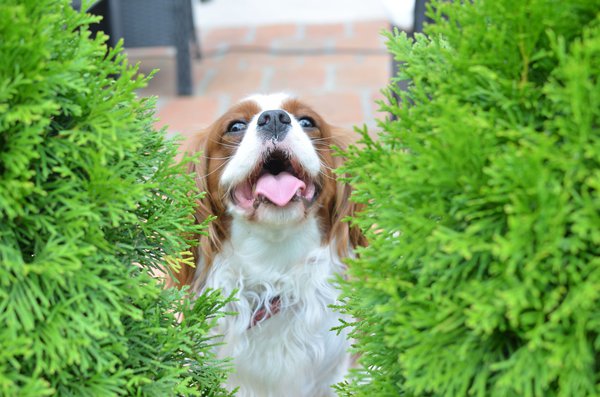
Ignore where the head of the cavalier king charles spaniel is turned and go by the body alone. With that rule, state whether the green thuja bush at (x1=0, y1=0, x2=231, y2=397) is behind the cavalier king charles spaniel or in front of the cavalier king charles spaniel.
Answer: in front

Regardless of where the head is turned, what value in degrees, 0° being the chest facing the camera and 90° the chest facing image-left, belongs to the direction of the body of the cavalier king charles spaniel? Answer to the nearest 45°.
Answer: approximately 0°

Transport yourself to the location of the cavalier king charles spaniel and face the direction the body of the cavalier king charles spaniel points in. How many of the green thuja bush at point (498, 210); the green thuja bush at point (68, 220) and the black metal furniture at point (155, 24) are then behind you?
1

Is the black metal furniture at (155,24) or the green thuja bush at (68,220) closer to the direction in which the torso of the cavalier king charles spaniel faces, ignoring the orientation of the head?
the green thuja bush

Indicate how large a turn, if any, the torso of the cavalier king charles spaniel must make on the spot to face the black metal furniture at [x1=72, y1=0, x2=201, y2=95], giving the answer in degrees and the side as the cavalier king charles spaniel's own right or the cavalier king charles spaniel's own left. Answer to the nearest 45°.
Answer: approximately 180°

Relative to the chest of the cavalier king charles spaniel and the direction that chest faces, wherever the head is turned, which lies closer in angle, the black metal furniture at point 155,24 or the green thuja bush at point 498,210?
the green thuja bush
